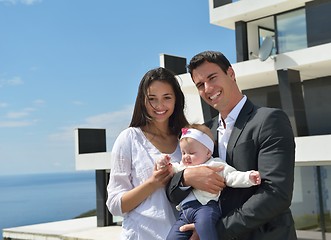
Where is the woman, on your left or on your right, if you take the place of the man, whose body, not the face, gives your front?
on your right

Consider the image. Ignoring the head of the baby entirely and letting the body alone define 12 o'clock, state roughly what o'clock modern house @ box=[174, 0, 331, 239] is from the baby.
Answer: The modern house is roughly at 5 o'clock from the baby.

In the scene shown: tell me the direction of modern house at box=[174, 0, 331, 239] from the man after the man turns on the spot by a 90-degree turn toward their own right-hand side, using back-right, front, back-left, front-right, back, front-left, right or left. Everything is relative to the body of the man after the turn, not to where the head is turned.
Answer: front-right

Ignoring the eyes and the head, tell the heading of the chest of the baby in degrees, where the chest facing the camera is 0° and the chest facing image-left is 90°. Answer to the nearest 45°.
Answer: approximately 45°
